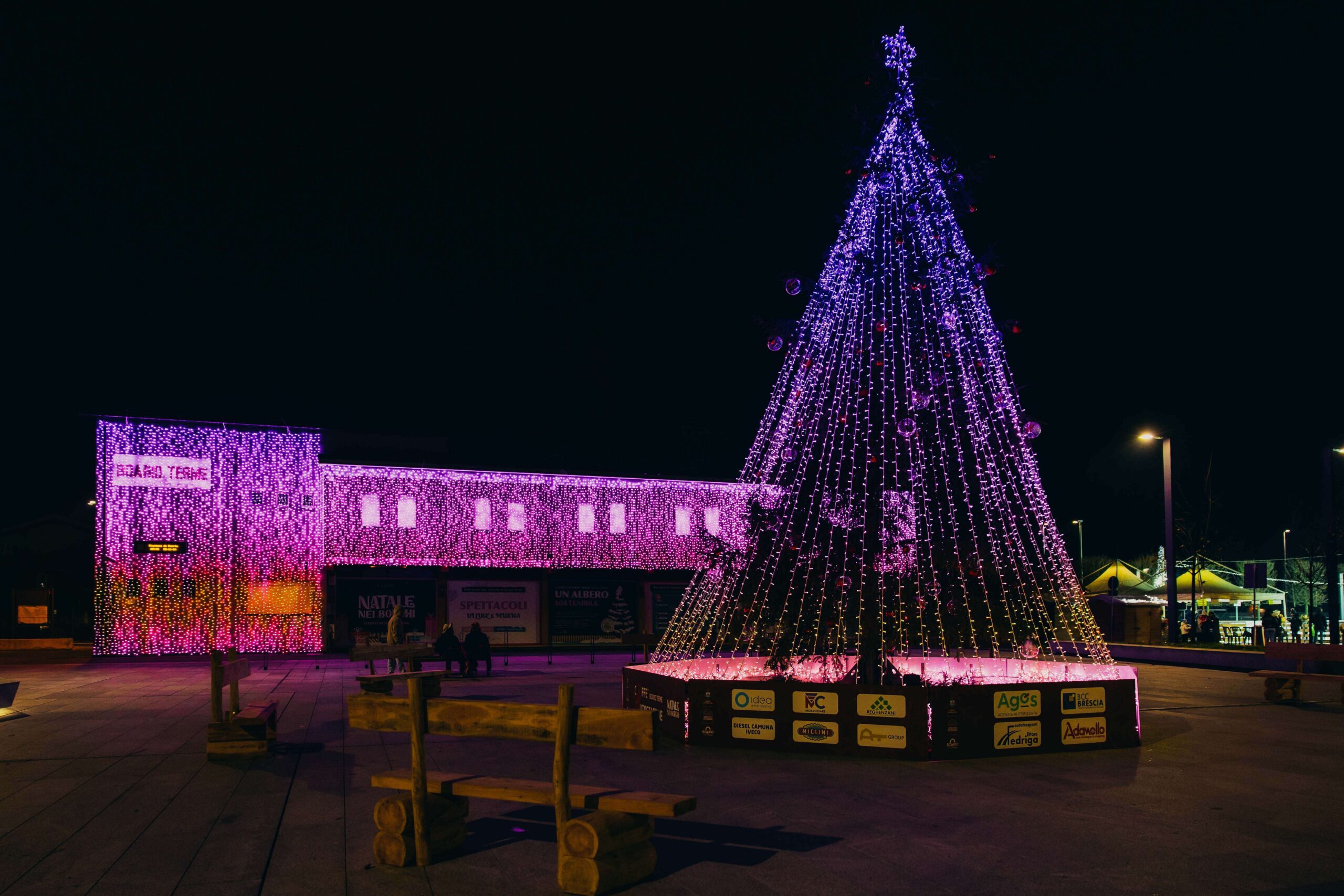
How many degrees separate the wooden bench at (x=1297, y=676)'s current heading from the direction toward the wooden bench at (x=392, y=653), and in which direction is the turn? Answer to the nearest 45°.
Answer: approximately 45° to its right

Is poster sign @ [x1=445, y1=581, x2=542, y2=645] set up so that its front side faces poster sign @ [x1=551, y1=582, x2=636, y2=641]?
no

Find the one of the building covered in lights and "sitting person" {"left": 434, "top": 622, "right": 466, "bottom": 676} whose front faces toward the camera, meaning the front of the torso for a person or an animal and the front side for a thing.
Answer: the building covered in lights

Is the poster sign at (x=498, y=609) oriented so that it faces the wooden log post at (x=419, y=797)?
yes

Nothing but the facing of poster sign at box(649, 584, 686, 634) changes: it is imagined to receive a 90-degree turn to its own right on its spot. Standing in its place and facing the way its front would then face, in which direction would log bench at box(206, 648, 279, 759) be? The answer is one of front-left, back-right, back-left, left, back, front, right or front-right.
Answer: left

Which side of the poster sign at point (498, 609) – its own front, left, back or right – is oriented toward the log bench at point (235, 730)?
front

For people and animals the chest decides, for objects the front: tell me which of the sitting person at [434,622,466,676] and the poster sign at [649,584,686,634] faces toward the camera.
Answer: the poster sign

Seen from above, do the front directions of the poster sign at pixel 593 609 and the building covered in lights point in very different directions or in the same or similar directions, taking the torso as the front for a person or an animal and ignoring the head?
same or similar directions

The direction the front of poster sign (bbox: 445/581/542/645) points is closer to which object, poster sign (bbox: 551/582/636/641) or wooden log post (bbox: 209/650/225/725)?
the wooden log post

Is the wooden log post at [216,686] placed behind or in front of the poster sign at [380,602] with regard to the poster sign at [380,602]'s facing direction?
in front

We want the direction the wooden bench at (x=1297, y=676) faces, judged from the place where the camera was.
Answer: facing the viewer and to the left of the viewer

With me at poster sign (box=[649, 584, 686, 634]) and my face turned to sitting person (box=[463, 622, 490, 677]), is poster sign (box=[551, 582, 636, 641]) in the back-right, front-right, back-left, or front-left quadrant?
front-right

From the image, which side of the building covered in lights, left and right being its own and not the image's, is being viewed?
front

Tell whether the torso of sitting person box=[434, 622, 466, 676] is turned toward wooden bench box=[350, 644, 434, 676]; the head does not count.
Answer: no

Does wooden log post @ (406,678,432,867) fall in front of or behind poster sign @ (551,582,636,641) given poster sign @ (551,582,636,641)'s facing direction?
in front
